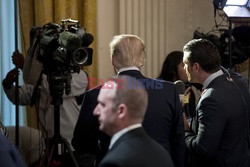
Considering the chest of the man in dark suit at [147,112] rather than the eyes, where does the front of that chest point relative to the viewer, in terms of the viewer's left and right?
facing away from the viewer

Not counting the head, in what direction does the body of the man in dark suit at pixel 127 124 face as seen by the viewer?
to the viewer's left

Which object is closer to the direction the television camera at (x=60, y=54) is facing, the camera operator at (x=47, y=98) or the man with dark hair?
the man with dark hair

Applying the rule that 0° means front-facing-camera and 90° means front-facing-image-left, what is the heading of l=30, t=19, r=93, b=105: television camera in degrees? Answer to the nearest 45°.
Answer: approximately 315°

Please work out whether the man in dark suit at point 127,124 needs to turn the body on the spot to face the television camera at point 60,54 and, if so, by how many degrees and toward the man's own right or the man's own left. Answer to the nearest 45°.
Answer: approximately 90° to the man's own right

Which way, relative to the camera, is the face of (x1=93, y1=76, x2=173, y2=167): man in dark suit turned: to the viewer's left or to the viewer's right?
to the viewer's left

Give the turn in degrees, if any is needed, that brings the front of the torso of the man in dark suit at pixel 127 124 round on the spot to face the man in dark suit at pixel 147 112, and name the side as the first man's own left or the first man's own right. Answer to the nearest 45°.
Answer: approximately 90° to the first man's own right

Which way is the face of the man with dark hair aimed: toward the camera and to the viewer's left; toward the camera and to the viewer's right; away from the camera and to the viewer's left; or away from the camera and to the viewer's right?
away from the camera and to the viewer's left

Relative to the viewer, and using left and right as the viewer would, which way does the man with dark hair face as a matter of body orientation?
facing away from the viewer and to the left of the viewer

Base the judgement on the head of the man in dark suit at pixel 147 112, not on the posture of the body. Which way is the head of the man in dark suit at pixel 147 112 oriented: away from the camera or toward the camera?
away from the camera

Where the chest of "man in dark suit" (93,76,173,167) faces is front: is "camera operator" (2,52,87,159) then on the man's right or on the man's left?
on the man's right

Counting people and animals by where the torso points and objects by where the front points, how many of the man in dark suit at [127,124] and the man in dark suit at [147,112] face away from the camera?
1
